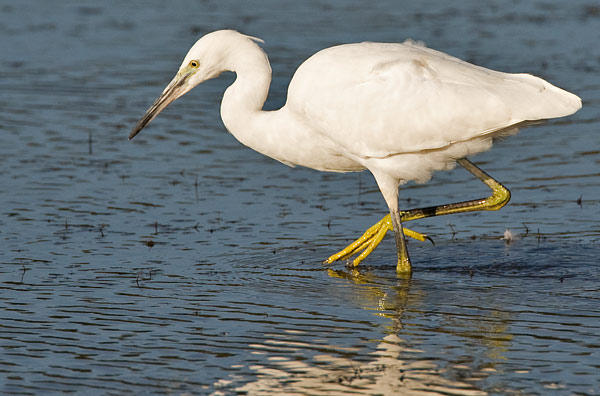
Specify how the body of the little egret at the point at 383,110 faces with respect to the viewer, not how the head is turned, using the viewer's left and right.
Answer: facing to the left of the viewer
